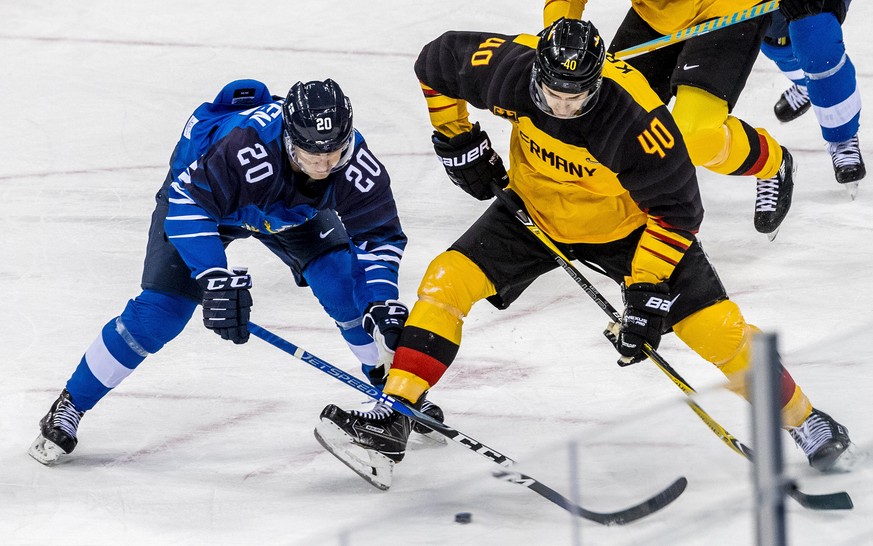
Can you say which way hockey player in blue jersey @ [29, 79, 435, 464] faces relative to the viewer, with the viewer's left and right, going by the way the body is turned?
facing the viewer and to the right of the viewer

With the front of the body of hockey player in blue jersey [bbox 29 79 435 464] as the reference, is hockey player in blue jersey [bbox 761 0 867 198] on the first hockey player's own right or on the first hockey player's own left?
on the first hockey player's own left

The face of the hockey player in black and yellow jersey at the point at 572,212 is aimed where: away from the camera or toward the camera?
toward the camera

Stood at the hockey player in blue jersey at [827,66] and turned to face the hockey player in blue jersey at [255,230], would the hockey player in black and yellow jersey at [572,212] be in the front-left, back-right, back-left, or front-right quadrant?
front-left

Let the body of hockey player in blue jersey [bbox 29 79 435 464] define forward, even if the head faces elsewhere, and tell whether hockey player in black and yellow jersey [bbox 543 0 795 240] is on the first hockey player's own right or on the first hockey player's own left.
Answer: on the first hockey player's own left

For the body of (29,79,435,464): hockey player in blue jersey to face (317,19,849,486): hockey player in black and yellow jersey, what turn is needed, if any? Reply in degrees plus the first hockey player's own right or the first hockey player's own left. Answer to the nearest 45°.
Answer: approximately 45° to the first hockey player's own left

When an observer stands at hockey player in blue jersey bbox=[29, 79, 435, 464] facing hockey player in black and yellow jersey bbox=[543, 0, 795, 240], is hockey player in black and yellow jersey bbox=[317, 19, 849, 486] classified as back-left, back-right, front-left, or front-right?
front-right
